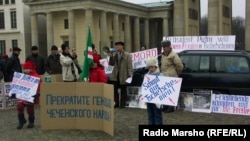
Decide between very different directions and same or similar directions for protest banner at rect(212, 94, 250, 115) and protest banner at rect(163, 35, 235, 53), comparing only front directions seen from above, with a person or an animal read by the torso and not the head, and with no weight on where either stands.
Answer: same or similar directions

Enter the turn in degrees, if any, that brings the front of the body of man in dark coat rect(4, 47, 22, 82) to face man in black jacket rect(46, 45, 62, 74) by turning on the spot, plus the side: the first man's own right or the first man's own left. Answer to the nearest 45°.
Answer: approximately 45° to the first man's own left

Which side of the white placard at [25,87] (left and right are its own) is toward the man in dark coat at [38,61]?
back

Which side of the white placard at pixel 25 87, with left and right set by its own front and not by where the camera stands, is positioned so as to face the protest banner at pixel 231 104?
left

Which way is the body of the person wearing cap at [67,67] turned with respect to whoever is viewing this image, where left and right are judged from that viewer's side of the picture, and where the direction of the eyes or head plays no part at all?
facing the viewer and to the right of the viewer

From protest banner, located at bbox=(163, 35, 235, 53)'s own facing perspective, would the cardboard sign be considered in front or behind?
in front

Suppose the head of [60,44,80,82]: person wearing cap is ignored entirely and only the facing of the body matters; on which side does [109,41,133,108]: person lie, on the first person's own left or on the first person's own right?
on the first person's own left

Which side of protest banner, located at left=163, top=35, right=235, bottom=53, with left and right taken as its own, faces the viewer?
front

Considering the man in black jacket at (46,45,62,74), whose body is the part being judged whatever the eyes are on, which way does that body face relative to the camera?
toward the camera

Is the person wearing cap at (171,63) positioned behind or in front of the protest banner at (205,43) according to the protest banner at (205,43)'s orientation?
in front

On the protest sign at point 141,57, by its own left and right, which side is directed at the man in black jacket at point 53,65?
right

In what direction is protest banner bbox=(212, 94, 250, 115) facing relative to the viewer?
toward the camera
